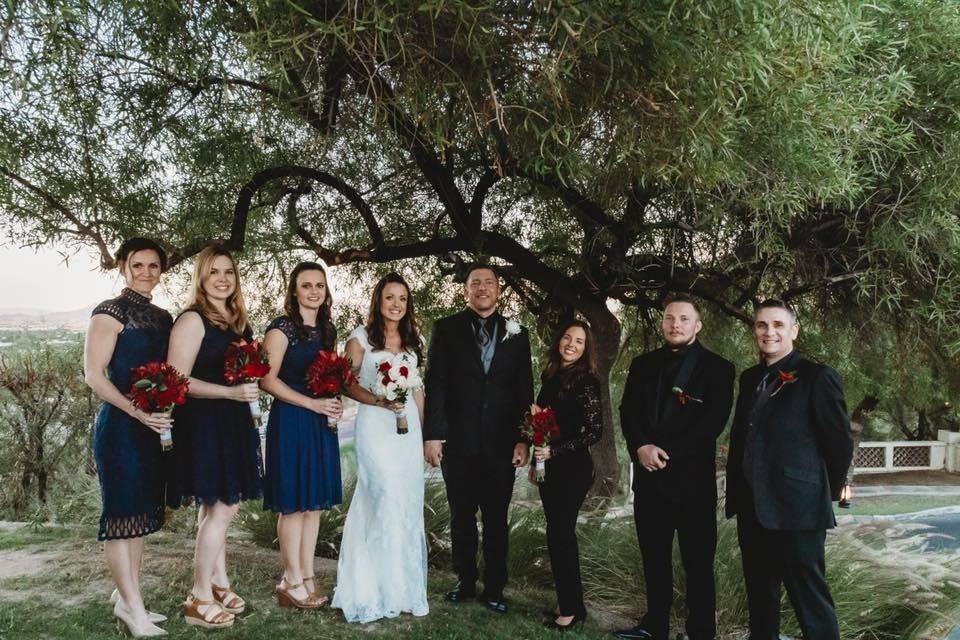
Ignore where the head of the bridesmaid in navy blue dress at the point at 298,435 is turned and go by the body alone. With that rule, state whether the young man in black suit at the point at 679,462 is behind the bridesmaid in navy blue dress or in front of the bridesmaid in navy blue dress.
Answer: in front

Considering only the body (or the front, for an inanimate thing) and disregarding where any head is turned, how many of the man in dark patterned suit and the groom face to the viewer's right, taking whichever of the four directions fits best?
0

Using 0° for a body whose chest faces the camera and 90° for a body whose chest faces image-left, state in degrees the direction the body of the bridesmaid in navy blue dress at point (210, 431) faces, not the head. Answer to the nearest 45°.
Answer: approximately 315°

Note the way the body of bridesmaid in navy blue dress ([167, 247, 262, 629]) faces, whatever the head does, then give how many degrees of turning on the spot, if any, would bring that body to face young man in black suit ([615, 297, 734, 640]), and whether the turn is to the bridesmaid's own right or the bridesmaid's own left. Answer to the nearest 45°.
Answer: approximately 45° to the bridesmaid's own left

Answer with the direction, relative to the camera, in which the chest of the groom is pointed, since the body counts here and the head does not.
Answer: toward the camera

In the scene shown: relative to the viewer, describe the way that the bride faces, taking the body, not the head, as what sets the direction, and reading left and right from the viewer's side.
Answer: facing the viewer and to the right of the viewer

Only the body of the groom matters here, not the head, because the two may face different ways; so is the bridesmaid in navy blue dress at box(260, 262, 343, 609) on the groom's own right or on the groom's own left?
on the groom's own right

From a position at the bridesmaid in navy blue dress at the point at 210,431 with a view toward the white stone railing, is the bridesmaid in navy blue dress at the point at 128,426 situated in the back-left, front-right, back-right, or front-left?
back-left
